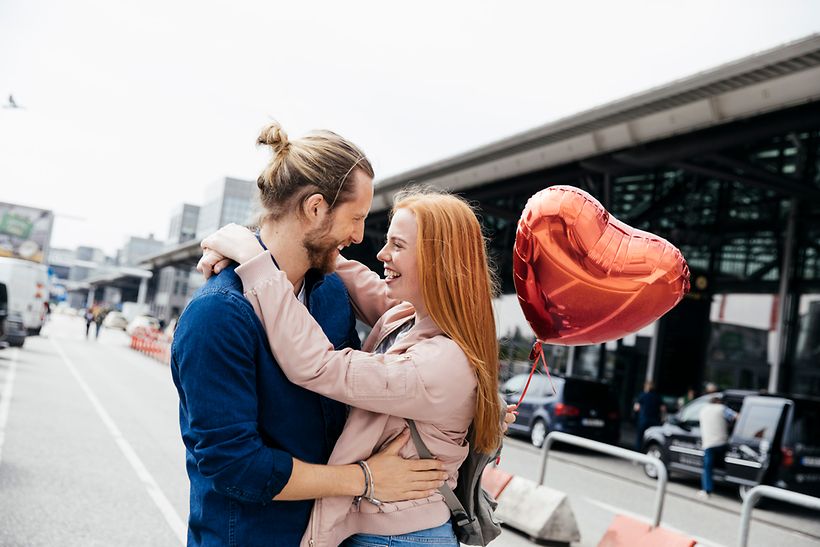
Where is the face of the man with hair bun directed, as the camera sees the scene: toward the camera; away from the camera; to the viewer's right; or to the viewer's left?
to the viewer's right

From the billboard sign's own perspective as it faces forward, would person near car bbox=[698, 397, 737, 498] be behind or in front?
in front

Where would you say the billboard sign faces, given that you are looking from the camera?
facing the viewer

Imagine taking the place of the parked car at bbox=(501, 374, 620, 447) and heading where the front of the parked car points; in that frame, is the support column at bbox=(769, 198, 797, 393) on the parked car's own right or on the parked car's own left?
on the parked car's own right

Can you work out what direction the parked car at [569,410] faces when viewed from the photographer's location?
facing away from the viewer and to the left of the viewer

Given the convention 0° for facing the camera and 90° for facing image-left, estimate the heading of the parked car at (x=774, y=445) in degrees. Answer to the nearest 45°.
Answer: approximately 135°

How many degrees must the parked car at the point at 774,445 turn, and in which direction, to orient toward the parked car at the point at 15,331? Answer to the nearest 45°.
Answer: approximately 45° to its left

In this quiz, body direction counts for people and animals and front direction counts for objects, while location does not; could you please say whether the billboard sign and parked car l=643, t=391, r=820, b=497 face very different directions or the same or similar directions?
very different directions

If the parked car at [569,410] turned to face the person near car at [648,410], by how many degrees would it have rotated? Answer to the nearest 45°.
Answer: approximately 90° to its right

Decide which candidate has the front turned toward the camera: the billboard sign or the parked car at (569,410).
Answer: the billboard sign
